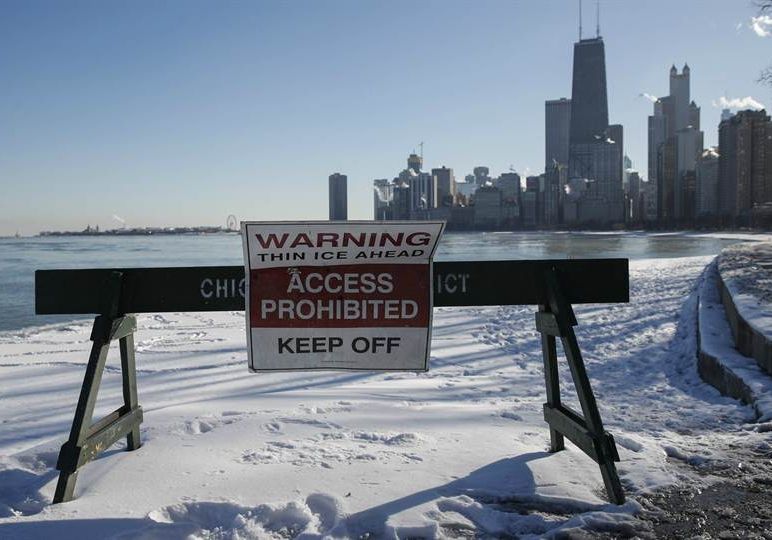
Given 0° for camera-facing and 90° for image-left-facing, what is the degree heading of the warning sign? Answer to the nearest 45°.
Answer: approximately 0°
